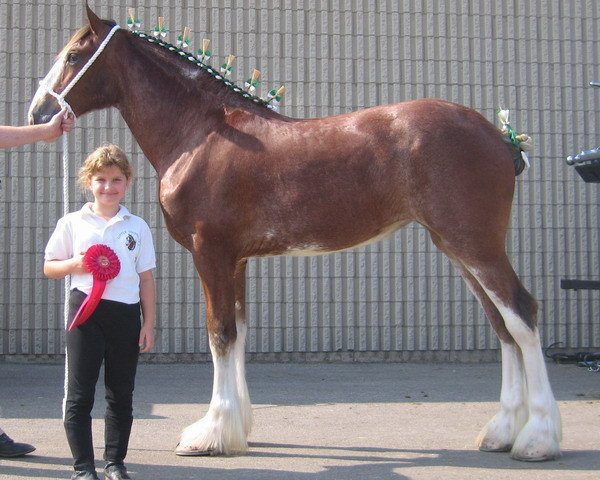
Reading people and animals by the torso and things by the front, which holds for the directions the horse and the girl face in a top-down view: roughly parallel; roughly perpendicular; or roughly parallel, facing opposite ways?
roughly perpendicular

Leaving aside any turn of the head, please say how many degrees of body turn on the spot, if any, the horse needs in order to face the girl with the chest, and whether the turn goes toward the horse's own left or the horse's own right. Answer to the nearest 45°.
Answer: approximately 45° to the horse's own left

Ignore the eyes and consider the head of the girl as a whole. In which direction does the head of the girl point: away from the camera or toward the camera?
toward the camera

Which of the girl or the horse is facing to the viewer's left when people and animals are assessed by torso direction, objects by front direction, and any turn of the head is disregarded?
the horse

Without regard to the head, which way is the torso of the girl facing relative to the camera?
toward the camera

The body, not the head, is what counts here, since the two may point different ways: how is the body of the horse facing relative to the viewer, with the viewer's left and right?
facing to the left of the viewer

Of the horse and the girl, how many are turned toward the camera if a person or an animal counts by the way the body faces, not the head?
1
